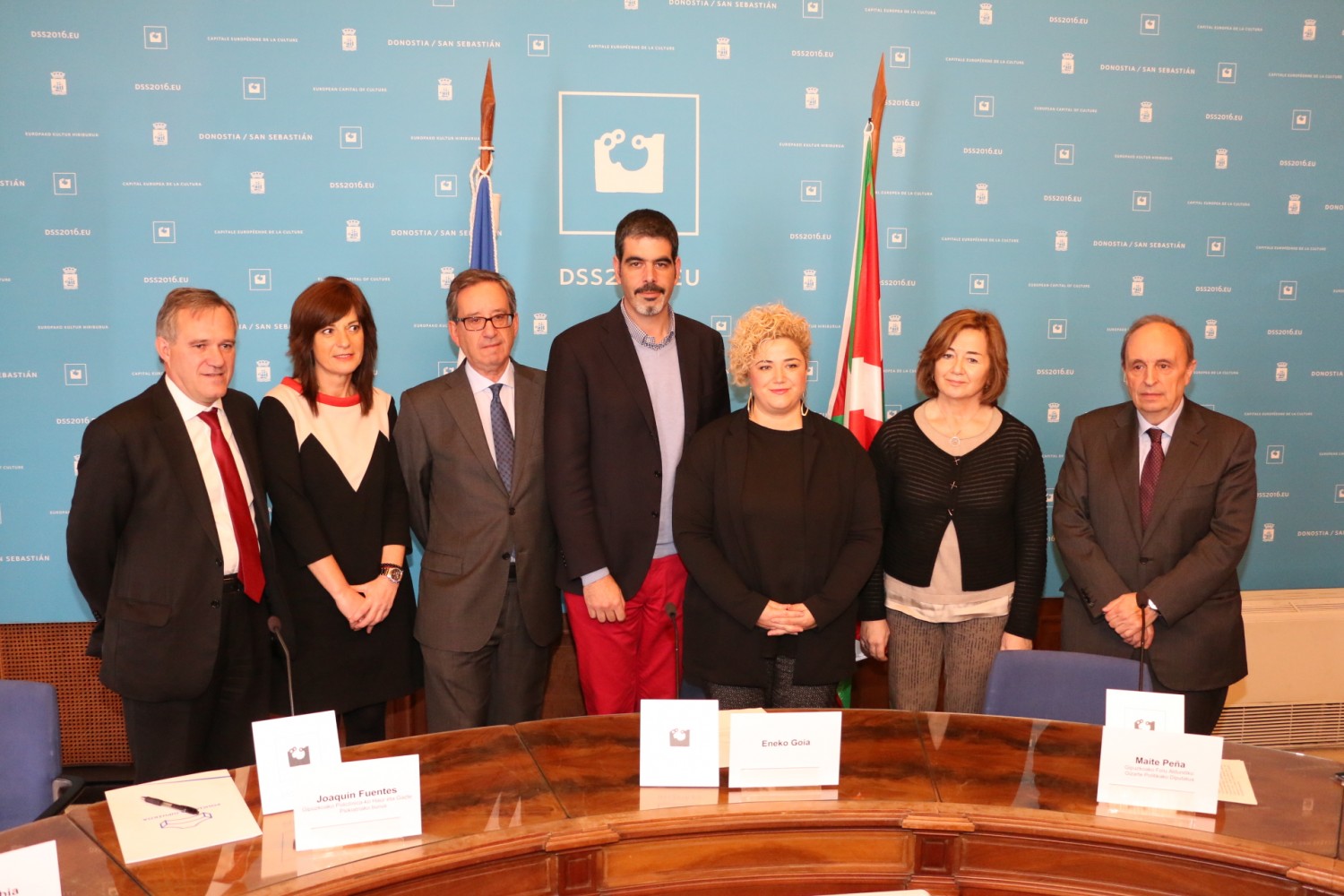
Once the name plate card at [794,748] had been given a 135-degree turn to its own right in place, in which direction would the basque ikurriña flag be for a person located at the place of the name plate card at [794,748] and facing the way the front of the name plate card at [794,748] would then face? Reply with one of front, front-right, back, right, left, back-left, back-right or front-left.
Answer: front-right

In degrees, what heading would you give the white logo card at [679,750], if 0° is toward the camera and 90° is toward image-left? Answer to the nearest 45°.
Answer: approximately 0°

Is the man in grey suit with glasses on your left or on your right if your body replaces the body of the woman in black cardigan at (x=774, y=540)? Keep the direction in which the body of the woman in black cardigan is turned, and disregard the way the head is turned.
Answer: on your right

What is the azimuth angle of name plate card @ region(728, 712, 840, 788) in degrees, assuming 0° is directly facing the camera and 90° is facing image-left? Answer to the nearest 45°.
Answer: approximately 0°

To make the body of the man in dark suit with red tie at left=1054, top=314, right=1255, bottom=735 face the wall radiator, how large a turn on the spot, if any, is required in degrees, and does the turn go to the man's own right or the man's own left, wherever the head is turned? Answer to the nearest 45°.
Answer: approximately 180°
